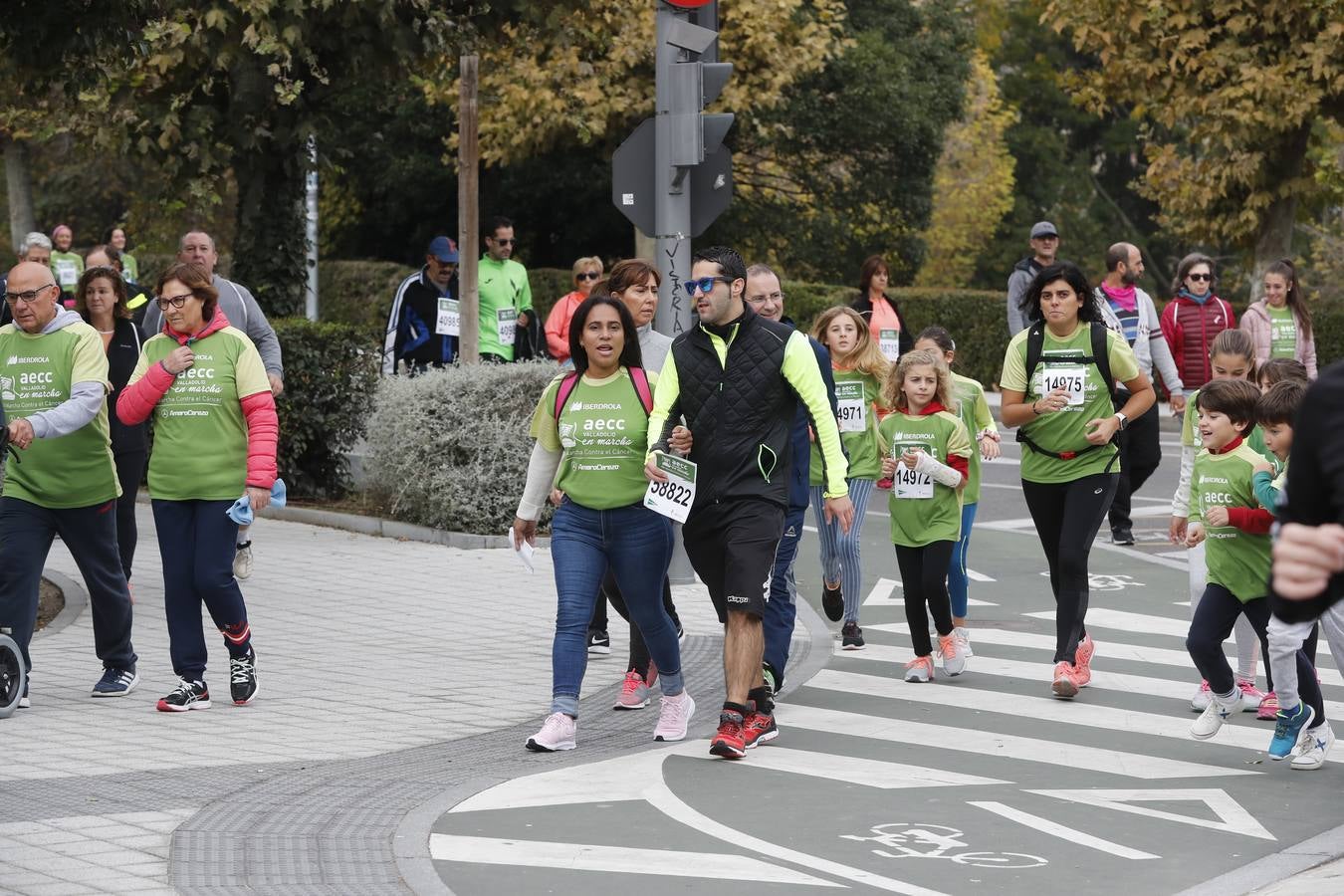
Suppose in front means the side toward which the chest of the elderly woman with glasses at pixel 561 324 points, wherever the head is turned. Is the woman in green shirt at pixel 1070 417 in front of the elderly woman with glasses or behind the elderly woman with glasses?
in front

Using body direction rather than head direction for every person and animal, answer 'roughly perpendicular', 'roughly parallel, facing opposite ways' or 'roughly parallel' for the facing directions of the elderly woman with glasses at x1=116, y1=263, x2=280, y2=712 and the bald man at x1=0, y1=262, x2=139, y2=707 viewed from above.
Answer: roughly parallel

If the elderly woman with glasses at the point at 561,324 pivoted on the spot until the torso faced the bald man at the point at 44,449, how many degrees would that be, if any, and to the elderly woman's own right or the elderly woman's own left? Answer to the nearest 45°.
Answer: approximately 90° to the elderly woman's own right

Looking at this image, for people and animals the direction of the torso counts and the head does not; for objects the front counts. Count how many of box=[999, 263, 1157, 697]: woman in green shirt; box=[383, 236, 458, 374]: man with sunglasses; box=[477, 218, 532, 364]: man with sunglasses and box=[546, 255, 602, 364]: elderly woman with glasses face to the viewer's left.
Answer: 0

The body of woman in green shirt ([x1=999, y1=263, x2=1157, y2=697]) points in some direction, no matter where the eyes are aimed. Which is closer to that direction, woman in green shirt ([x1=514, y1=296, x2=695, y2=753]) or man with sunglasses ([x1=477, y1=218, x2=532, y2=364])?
the woman in green shirt

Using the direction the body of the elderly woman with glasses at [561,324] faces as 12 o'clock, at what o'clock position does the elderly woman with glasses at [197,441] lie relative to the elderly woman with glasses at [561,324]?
the elderly woman with glasses at [197,441] is roughly at 2 o'clock from the elderly woman with glasses at [561,324].

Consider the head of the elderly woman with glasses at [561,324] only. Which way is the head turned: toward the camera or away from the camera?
toward the camera

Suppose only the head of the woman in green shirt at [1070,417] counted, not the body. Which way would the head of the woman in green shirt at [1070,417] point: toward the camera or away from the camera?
toward the camera

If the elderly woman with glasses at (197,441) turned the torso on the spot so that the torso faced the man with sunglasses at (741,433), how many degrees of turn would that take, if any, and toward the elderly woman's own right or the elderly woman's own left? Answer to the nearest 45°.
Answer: approximately 90° to the elderly woman's own left

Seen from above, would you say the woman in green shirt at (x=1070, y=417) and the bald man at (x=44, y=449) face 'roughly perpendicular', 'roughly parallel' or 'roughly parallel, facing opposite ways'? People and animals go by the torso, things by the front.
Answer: roughly parallel

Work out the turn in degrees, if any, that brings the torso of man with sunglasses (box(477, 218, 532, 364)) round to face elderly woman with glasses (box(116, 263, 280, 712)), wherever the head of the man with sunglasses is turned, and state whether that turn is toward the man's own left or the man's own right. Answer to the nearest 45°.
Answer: approximately 45° to the man's own right

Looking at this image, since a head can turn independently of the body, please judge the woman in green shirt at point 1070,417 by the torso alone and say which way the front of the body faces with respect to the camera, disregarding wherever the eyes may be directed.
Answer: toward the camera

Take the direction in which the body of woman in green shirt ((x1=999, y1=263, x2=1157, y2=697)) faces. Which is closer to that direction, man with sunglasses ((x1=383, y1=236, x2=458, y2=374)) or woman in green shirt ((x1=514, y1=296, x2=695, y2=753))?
the woman in green shirt

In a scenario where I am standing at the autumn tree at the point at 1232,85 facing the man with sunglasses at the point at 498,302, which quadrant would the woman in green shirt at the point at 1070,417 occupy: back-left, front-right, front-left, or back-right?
front-left
